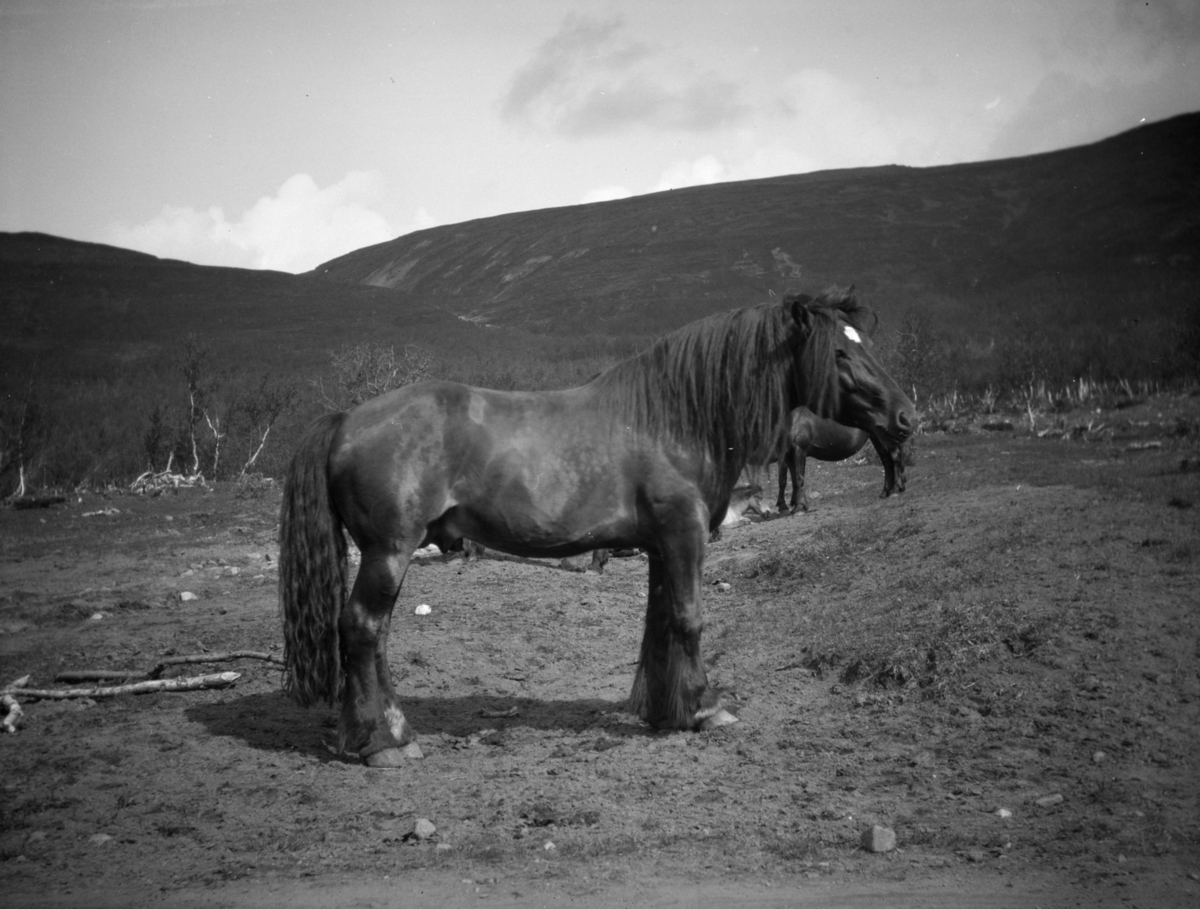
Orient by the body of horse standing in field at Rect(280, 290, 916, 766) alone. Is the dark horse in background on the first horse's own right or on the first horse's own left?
on the first horse's own left

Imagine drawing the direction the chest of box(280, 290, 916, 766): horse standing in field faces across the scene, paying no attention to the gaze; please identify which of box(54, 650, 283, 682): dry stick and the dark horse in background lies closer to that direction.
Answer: the dark horse in background

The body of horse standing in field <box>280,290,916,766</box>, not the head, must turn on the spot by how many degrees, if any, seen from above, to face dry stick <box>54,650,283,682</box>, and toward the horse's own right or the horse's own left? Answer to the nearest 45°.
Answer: approximately 135° to the horse's own left

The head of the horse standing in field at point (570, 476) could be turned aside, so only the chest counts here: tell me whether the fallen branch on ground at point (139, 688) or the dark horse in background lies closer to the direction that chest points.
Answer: the dark horse in background

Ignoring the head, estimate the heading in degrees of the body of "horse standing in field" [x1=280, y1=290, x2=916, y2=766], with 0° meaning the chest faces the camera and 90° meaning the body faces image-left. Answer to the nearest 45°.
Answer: approximately 270°

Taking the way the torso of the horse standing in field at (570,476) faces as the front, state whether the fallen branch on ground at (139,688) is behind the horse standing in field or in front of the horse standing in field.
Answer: behind

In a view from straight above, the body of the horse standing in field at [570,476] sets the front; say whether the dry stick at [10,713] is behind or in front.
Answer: behind
